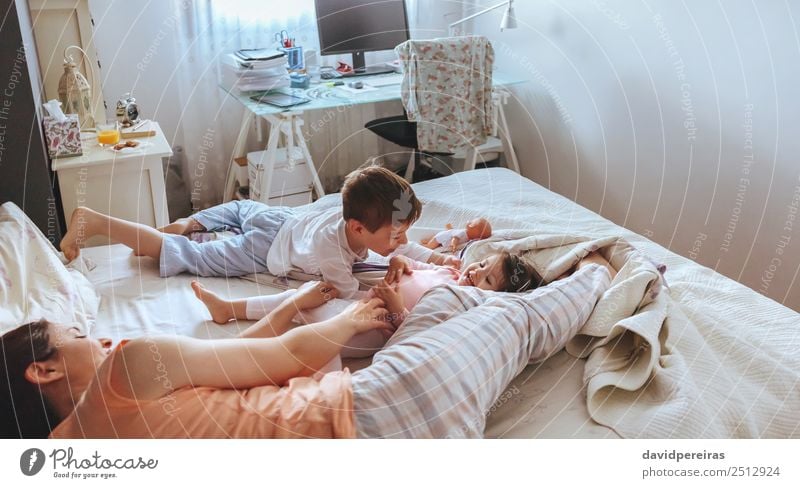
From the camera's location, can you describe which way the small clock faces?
facing the viewer and to the right of the viewer

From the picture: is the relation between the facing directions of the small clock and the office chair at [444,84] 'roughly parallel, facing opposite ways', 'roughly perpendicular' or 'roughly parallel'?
roughly parallel, facing opposite ways

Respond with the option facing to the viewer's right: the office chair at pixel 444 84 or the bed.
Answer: the bed

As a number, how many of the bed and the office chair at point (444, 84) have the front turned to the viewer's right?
1

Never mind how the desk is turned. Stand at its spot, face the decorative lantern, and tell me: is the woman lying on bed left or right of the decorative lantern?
left

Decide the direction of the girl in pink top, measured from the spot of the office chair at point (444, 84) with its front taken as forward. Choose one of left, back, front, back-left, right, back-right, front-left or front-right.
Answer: back-left

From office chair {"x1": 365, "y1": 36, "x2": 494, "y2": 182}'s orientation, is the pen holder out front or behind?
out front

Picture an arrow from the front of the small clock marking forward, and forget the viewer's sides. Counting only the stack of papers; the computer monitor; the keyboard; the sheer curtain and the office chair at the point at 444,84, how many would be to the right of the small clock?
0

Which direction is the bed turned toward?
to the viewer's right

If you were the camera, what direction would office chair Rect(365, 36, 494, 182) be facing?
facing away from the viewer and to the left of the viewer

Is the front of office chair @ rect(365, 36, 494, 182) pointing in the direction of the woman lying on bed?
no

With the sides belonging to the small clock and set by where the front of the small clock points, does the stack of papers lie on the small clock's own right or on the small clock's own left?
on the small clock's own left

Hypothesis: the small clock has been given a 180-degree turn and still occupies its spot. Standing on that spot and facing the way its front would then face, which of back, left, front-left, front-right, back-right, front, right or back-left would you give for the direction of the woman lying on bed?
back-left

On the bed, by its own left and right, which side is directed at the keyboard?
left

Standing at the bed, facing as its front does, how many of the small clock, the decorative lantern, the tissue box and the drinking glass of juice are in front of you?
0

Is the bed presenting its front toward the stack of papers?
no

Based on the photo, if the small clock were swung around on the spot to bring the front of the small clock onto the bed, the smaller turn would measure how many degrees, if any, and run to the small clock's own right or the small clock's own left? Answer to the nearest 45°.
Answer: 0° — it already faces it

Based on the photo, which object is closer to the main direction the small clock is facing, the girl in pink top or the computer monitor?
the girl in pink top
